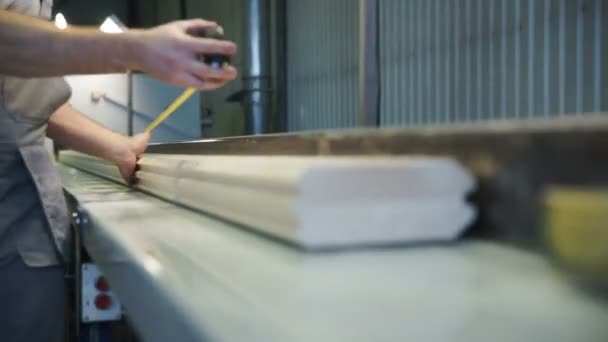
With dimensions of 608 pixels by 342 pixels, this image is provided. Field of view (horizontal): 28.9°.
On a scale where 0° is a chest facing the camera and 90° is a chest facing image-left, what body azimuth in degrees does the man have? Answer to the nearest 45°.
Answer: approximately 270°

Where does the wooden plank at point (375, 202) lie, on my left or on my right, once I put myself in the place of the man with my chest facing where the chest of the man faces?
on my right

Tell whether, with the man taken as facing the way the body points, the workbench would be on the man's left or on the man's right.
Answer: on the man's right
